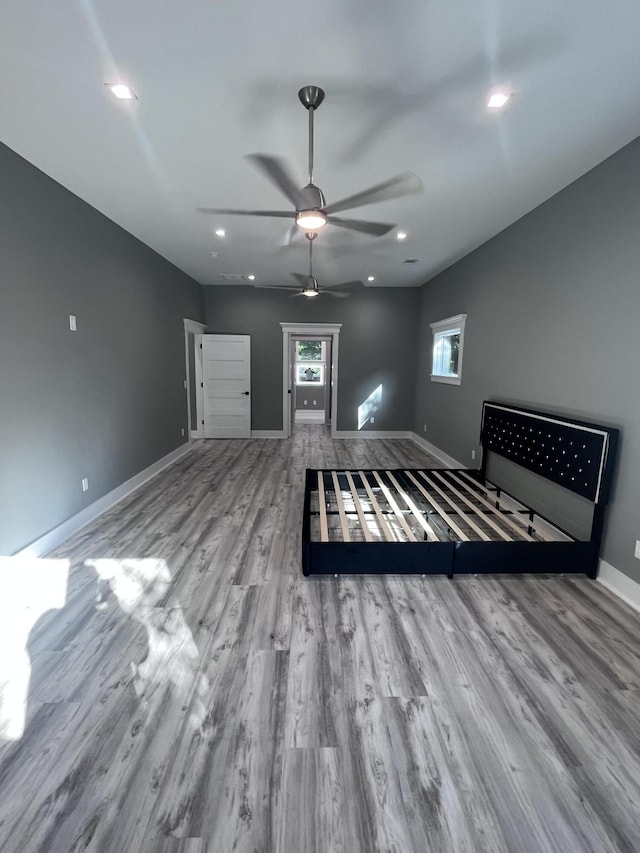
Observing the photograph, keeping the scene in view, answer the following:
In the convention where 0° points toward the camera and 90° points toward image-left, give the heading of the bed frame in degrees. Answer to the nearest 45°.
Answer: approximately 90°

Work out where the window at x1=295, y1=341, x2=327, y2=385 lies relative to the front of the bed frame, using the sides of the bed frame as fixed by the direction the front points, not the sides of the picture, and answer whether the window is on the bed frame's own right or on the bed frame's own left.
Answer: on the bed frame's own right

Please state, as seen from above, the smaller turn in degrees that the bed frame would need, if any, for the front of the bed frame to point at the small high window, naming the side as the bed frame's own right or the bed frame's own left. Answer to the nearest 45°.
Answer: approximately 90° to the bed frame's own right

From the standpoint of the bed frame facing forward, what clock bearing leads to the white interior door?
The white interior door is roughly at 1 o'clock from the bed frame.
